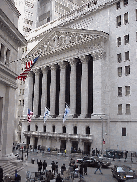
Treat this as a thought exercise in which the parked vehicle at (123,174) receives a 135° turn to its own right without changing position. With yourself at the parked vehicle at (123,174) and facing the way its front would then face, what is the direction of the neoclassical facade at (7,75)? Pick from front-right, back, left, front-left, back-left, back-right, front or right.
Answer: front
